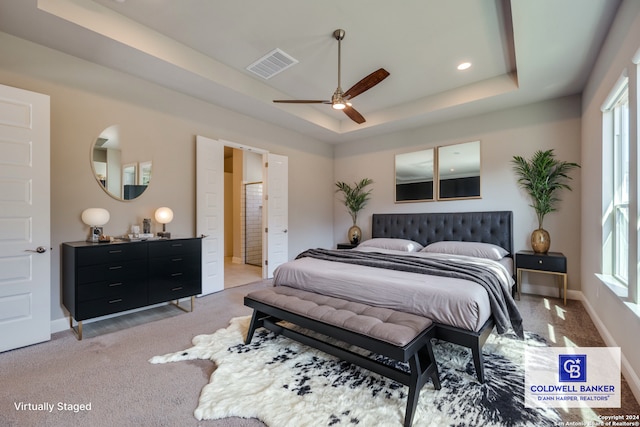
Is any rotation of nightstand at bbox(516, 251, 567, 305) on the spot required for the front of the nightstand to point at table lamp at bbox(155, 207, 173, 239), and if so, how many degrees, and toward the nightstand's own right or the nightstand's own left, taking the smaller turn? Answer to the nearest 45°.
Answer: approximately 45° to the nightstand's own right

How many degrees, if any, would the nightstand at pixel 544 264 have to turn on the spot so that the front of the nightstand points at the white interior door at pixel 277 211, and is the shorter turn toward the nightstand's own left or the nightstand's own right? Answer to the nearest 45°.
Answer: approximately 90° to the nightstand's own right

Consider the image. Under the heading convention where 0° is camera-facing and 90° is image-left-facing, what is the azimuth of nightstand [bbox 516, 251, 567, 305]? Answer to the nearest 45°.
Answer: approximately 0°

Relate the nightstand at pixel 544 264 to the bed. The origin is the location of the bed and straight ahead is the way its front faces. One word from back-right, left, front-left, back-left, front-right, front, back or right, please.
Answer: back

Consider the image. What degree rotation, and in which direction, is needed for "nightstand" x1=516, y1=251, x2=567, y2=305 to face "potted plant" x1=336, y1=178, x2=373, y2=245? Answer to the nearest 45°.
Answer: approximately 90° to its right

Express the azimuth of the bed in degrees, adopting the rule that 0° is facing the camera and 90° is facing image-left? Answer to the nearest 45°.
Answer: approximately 45°

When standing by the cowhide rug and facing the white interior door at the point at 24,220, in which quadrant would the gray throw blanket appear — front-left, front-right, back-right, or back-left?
back-right

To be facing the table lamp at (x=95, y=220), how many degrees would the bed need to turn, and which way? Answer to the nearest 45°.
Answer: approximately 45° to its right
